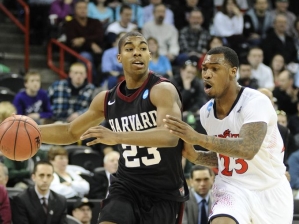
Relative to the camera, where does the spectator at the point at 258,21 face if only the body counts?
toward the camera

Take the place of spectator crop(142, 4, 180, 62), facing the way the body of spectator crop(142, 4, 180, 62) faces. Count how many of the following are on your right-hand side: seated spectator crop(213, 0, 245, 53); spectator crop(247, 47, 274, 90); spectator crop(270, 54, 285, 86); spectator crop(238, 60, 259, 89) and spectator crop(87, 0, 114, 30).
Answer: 1

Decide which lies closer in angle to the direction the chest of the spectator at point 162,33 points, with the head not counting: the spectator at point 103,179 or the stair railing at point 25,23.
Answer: the spectator

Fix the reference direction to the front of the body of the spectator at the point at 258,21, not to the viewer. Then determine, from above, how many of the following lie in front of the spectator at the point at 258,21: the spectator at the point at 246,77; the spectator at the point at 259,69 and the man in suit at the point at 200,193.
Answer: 3

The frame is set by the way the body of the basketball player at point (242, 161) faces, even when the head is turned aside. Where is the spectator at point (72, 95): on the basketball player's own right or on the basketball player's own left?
on the basketball player's own right

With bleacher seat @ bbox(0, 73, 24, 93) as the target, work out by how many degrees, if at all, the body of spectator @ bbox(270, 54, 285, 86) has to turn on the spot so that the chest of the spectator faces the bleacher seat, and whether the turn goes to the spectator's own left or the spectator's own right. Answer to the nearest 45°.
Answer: approximately 45° to the spectator's own right

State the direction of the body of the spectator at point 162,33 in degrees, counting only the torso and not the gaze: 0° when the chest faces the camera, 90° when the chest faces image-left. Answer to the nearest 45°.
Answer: approximately 0°

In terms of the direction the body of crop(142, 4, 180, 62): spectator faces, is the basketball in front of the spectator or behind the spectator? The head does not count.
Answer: in front

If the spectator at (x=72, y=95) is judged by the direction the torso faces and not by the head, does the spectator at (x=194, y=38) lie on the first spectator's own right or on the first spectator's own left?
on the first spectator's own left

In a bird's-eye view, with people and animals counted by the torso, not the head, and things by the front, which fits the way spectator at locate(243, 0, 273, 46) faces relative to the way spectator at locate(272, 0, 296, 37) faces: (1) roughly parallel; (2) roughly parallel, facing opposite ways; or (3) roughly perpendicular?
roughly parallel

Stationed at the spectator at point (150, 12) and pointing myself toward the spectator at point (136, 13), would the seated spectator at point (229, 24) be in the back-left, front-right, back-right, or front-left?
back-left

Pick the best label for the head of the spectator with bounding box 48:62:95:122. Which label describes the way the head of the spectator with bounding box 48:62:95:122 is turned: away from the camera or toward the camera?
toward the camera

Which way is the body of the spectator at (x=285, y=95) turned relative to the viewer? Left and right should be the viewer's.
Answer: facing the viewer and to the left of the viewer

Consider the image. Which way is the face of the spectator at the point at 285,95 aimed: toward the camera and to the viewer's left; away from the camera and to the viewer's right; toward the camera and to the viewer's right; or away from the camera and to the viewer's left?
toward the camera and to the viewer's left
